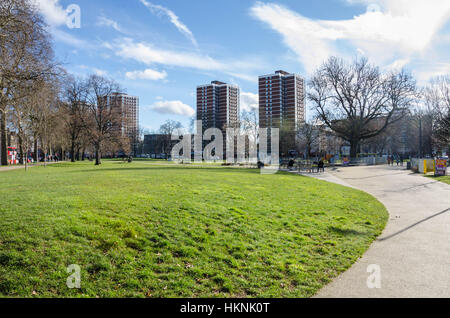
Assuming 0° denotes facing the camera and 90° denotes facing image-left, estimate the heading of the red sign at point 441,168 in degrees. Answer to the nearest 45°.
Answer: approximately 0°

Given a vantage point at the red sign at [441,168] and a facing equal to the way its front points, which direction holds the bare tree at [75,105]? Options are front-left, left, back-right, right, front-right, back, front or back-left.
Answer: right

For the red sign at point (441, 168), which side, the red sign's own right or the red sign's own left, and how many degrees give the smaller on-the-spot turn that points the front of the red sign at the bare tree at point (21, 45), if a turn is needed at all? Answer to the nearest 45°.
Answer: approximately 45° to the red sign's own right
